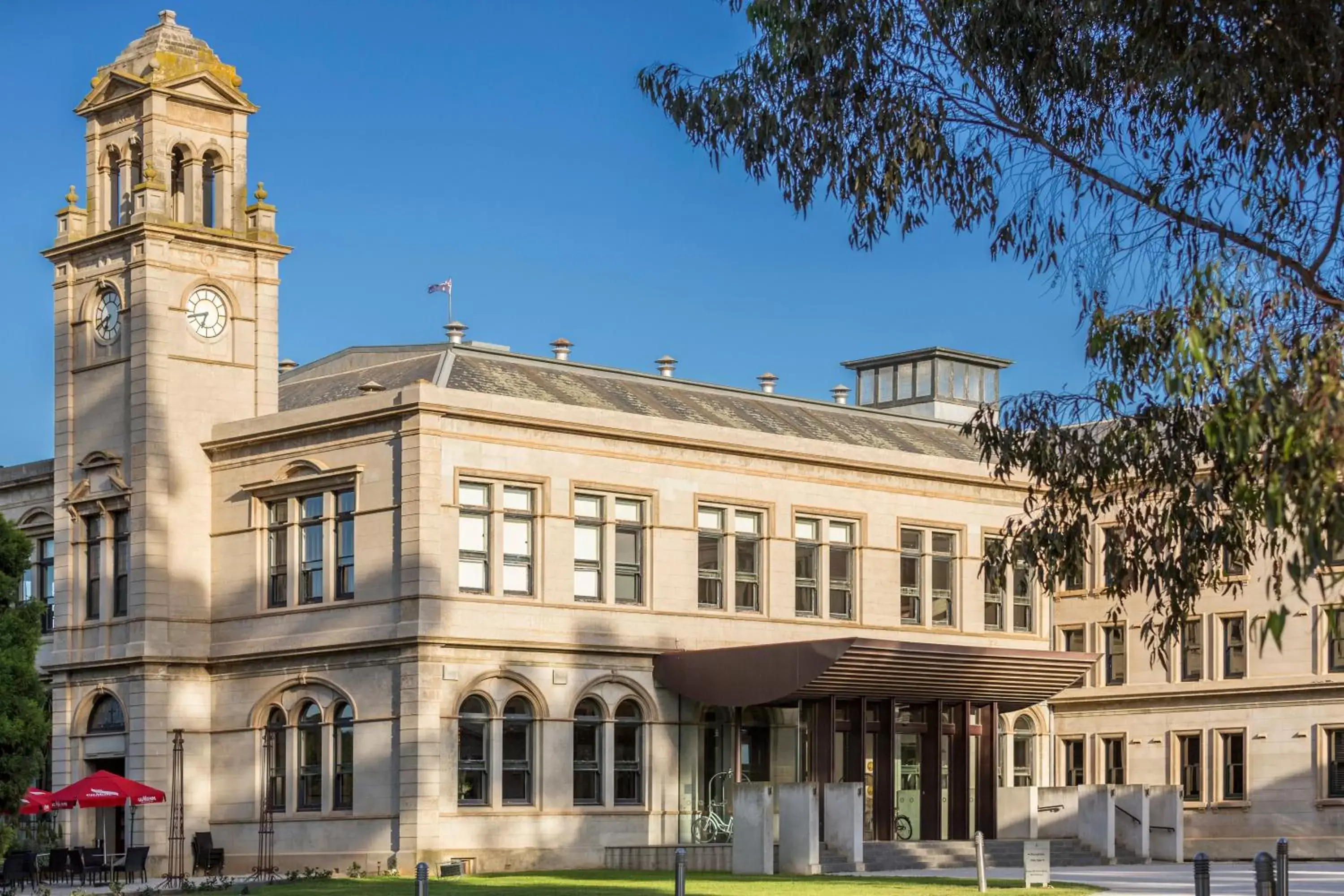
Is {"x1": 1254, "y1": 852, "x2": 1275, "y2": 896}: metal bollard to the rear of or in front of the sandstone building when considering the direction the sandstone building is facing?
in front

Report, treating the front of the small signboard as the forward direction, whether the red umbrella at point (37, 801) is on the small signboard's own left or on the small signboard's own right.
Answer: on the small signboard's own right

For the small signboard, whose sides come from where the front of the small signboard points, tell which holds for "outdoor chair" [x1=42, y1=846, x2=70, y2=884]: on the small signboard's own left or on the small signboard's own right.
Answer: on the small signboard's own right

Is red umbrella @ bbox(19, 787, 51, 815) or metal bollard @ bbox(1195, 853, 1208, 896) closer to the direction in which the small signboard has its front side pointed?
the metal bollard

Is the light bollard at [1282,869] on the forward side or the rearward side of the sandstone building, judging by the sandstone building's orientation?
on the forward side

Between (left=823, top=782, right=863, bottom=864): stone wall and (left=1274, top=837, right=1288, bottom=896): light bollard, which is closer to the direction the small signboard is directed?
the light bollard

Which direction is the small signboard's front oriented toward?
toward the camera

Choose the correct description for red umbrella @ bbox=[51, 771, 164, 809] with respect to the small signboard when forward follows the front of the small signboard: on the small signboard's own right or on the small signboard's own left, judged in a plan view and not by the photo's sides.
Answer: on the small signboard's own right

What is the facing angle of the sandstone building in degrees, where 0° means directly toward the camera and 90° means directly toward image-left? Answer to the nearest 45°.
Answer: approximately 315°
